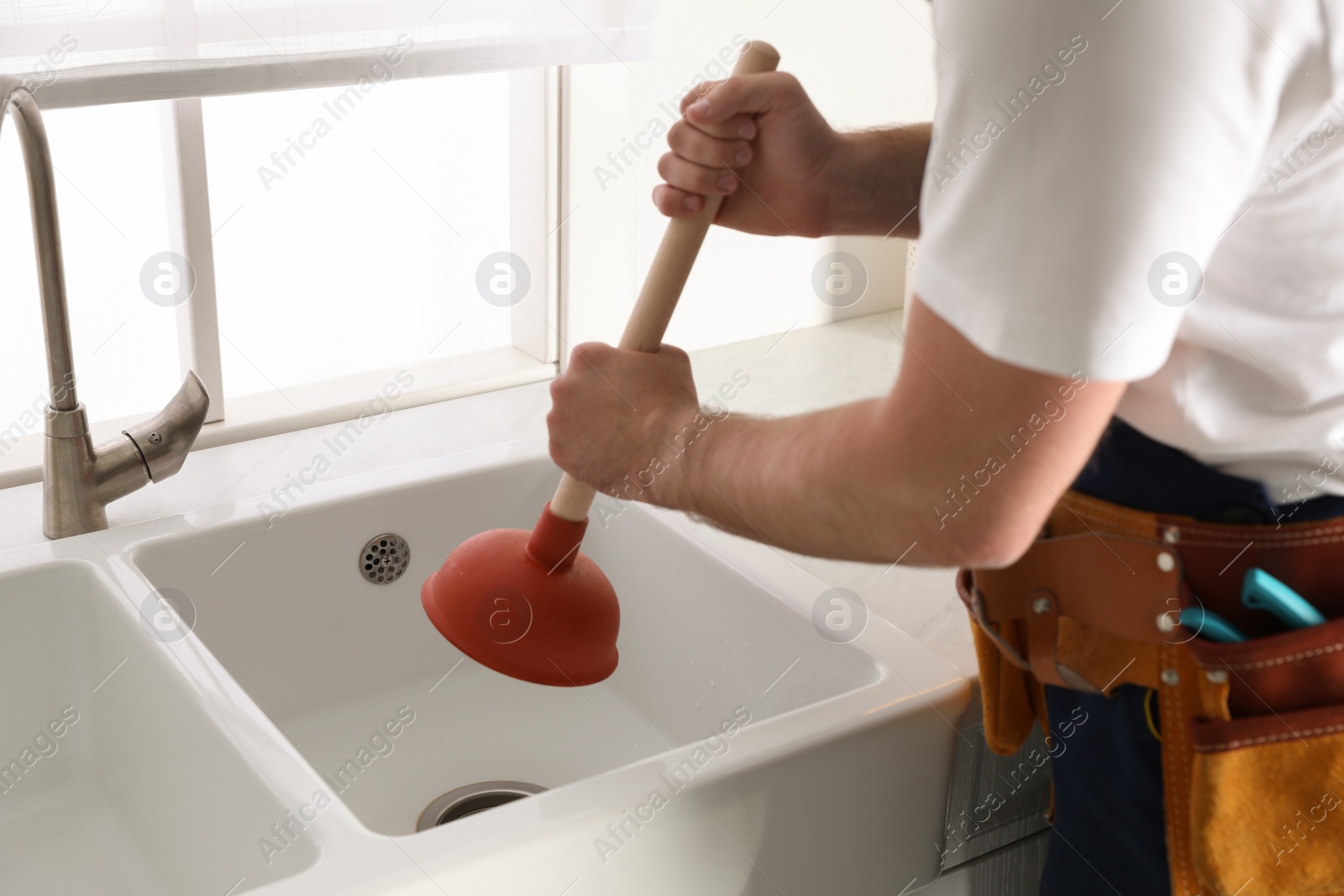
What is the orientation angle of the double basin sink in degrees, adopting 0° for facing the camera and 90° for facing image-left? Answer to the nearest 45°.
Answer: approximately 315°
